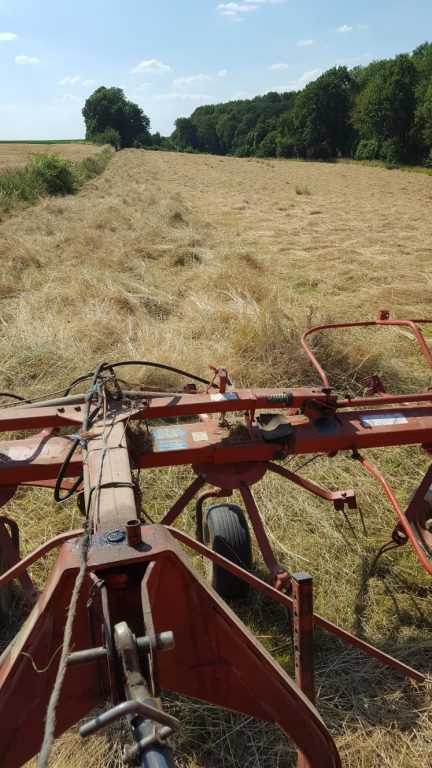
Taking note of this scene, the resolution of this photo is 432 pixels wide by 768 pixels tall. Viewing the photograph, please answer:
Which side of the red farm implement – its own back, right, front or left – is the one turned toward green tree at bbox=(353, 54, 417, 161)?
back

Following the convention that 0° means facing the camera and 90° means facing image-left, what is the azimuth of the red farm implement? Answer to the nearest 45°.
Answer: approximately 0°
